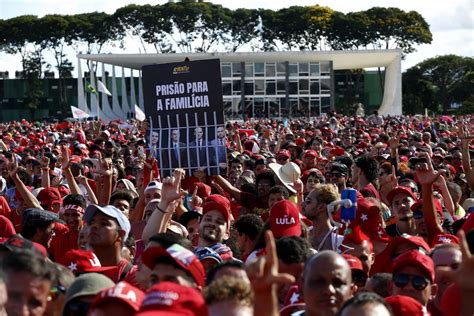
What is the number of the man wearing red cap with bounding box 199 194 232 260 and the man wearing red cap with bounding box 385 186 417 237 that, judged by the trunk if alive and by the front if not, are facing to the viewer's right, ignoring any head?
0

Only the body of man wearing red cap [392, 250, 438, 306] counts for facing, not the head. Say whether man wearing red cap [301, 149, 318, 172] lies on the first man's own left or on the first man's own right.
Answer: on the first man's own right

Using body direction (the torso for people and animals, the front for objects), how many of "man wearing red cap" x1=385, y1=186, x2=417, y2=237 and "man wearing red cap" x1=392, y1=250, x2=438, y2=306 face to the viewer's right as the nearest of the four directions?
0

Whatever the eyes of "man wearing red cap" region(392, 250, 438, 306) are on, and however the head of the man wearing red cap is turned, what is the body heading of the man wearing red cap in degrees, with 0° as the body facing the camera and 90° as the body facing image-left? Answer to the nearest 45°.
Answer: approximately 45°

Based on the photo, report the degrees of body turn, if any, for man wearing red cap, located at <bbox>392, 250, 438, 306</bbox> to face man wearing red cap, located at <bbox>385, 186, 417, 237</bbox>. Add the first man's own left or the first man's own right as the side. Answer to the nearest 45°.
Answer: approximately 135° to the first man's own right

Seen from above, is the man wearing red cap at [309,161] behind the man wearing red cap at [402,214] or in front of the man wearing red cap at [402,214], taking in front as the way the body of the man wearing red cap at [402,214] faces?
behind

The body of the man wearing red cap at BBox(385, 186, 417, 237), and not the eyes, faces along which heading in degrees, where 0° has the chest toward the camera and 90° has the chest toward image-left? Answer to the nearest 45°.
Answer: approximately 0°

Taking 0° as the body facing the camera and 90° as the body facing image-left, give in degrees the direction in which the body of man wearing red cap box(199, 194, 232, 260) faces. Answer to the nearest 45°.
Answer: approximately 45°

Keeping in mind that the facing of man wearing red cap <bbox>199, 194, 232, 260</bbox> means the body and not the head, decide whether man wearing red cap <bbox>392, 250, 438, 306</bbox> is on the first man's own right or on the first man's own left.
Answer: on the first man's own left

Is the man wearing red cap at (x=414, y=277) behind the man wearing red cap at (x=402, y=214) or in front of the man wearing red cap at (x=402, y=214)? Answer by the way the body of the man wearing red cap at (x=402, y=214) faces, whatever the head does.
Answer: in front
